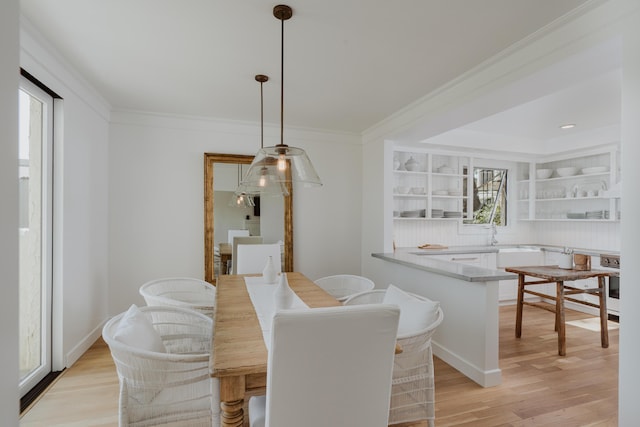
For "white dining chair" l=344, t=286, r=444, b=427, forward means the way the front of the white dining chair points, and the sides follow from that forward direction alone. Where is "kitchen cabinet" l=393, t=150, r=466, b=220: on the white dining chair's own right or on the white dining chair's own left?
on the white dining chair's own right

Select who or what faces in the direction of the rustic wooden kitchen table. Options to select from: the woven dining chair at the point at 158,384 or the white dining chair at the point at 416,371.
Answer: the woven dining chair

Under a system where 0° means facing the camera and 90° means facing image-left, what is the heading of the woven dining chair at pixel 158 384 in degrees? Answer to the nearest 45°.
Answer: approximately 270°

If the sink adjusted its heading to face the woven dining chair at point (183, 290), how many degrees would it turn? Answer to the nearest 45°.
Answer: approximately 45° to its right

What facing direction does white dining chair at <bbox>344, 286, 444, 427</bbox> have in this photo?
to the viewer's left

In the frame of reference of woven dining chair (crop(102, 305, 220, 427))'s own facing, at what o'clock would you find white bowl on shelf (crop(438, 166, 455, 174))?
The white bowl on shelf is roughly at 11 o'clock from the woven dining chair.

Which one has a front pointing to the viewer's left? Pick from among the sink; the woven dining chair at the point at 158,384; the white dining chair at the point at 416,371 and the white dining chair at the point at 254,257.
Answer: the white dining chair at the point at 416,371

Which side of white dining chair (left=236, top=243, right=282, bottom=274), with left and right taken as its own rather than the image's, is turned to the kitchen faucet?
left

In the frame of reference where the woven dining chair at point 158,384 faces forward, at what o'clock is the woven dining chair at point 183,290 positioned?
the woven dining chair at point 183,290 is roughly at 9 o'clock from the woven dining chair at point 158,384.

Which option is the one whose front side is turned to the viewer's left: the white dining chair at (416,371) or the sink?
the white dining chair

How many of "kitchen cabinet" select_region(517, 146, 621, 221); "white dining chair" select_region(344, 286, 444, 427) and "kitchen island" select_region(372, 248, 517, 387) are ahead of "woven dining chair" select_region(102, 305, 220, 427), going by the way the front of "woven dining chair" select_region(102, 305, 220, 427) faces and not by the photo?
3
